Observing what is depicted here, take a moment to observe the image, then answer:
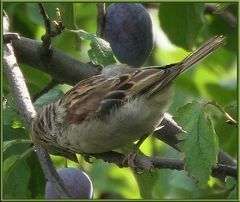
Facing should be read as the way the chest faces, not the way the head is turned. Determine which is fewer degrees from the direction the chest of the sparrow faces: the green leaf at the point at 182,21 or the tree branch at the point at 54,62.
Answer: the tree branch

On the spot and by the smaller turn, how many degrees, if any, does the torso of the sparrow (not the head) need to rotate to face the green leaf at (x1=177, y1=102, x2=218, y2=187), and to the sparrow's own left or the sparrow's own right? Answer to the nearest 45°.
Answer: approximately 135° to the sparrow's own left

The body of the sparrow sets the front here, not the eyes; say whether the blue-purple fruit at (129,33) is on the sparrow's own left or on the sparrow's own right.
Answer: on the sparrow's own right

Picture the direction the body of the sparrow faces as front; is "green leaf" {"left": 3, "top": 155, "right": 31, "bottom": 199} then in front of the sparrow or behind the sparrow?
in front

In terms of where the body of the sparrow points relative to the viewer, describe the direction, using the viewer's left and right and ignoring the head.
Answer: facing to the left of the viewer

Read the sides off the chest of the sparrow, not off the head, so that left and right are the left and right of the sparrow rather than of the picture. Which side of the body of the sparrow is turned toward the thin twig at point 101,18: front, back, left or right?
right
